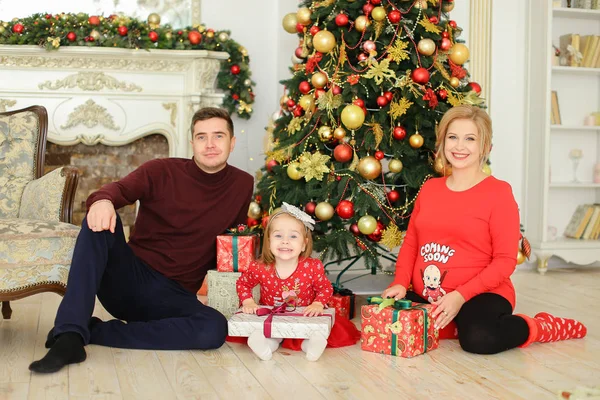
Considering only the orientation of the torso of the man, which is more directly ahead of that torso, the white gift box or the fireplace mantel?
the white gift box

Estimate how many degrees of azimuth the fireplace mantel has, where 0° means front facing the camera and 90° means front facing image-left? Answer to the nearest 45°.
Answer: approximately 0°

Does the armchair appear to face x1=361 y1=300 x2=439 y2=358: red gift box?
yes

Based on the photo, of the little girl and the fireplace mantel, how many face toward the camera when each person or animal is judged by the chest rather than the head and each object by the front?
2

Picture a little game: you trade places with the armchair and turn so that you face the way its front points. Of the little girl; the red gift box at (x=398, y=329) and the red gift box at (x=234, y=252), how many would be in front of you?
3

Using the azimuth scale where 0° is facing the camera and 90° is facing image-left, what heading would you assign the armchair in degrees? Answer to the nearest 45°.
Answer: approximately 315°

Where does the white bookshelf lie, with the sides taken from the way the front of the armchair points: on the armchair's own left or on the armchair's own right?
on the armchair's own left

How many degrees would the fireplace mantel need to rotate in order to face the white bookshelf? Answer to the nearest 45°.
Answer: approximately 90° to its left

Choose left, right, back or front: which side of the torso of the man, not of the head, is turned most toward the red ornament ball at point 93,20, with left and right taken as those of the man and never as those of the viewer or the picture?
back
